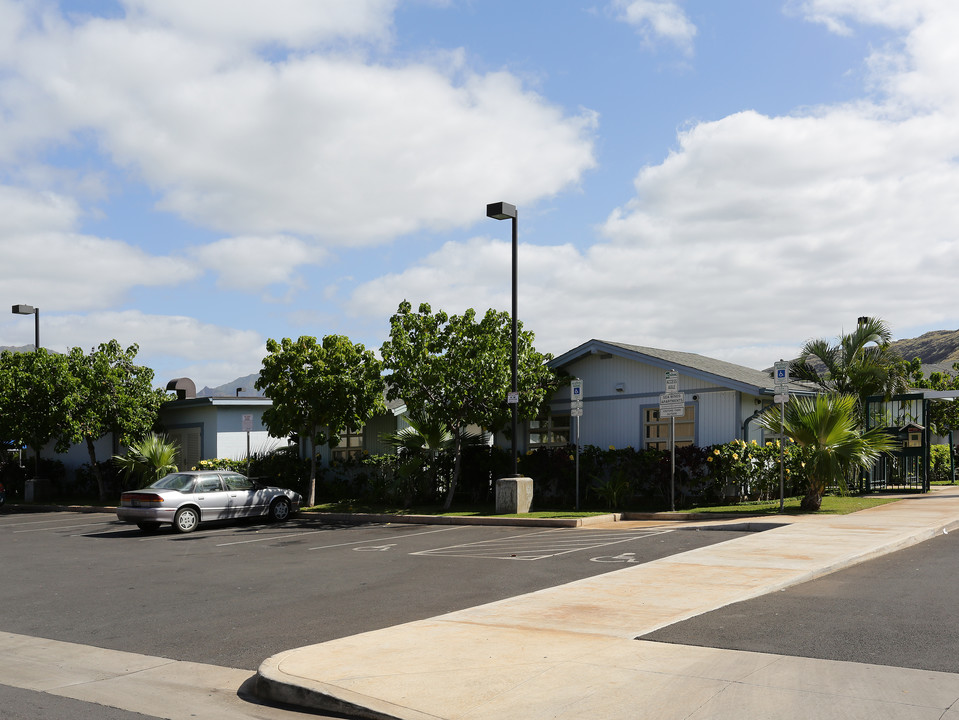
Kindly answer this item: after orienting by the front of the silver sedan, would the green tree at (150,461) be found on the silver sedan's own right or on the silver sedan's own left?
on the silver sedan's own left

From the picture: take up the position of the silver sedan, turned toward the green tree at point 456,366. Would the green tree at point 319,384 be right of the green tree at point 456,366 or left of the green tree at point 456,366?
left

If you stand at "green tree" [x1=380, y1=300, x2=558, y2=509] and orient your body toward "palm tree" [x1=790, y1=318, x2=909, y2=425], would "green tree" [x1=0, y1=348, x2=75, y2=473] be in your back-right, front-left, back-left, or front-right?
back-left

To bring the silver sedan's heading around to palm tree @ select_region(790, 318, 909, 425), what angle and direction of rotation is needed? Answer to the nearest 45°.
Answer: approximately 45° to its right

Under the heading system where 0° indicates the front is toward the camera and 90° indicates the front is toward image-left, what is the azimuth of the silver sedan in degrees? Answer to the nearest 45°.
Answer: approximately 225°
